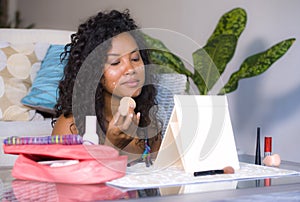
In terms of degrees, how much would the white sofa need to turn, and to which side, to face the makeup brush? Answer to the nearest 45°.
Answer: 0° — it already faces it

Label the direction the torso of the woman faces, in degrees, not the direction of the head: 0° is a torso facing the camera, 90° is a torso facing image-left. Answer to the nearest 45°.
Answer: approximately 315°

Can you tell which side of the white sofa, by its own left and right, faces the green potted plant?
left
